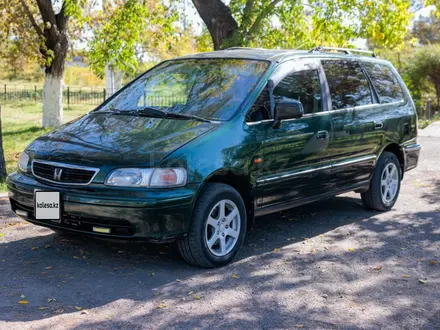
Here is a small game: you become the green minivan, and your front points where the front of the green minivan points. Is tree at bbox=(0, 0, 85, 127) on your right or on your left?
on your right

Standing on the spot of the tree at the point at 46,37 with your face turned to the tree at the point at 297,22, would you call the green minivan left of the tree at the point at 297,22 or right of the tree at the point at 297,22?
right

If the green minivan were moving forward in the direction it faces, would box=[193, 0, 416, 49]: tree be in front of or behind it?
behind

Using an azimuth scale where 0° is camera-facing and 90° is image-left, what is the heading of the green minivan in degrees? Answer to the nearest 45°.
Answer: approximately 45°
